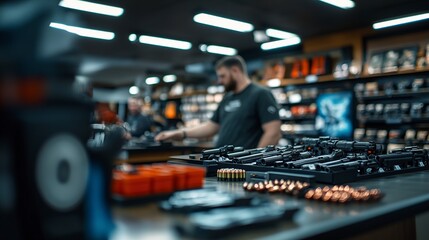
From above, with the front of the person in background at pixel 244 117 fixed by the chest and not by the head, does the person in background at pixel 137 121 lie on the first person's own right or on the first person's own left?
on the first person's own right

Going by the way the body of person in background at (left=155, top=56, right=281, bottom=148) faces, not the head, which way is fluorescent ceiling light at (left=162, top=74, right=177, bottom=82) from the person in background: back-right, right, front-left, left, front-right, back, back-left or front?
back-right

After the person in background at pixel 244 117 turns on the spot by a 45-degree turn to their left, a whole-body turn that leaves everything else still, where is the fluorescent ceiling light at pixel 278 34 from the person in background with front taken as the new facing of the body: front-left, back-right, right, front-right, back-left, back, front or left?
back

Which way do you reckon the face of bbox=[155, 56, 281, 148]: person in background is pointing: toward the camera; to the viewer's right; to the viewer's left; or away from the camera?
to the viewer's left

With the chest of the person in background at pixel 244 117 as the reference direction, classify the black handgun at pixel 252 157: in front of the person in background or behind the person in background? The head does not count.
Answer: in front

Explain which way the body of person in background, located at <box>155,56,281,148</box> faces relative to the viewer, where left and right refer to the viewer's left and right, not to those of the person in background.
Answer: facing the viewer and to the left of the viewer

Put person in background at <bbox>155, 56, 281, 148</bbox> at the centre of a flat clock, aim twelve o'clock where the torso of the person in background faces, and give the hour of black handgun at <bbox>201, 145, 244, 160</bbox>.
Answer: The black handgun is roughly at 11 o'clock from the person in background.

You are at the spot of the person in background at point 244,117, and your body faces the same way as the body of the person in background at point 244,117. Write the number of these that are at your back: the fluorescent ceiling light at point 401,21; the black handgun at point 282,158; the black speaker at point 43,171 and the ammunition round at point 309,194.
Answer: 1

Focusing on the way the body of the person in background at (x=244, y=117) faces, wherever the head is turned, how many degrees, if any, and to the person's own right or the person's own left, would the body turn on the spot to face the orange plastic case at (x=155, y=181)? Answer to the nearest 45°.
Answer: approximately 45° to the person's own left
